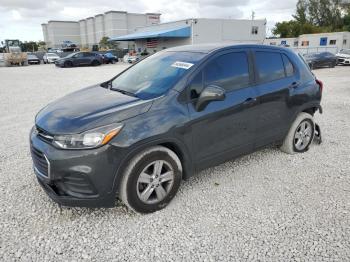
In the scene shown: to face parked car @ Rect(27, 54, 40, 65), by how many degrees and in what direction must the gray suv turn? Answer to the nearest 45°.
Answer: approximately 90° to its right

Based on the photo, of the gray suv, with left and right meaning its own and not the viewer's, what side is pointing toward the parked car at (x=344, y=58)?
back

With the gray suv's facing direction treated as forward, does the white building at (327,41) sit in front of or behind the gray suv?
behind

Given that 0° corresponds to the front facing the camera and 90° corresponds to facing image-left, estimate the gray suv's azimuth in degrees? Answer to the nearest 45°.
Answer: approximately 45°

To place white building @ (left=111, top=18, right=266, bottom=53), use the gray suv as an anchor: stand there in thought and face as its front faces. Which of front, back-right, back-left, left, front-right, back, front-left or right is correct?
back-right

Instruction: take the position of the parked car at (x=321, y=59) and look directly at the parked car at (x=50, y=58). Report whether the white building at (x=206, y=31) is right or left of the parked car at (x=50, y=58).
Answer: right

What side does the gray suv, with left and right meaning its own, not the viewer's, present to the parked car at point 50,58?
right

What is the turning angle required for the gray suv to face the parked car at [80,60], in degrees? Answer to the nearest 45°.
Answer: approximately 135° to its right

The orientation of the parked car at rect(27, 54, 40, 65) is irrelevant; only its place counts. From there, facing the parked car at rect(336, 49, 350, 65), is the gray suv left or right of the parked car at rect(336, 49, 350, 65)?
right

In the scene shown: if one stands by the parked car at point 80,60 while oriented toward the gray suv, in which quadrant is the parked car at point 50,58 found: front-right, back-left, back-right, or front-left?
back-right
